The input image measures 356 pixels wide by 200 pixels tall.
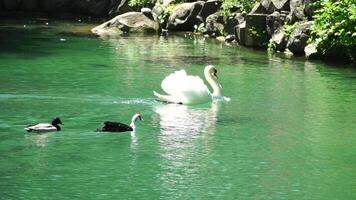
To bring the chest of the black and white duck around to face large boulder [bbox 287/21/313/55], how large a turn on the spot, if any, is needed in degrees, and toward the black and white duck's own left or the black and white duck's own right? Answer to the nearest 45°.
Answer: approximately 45° to the black and white duck's own left

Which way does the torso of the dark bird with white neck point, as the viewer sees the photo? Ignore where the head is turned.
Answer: to the viewer's right

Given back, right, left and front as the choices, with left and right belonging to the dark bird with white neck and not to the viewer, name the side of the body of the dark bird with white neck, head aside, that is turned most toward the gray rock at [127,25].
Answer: left

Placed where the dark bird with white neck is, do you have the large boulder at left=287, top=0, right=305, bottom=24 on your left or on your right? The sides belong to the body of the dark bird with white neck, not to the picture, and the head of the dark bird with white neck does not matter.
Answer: on your left

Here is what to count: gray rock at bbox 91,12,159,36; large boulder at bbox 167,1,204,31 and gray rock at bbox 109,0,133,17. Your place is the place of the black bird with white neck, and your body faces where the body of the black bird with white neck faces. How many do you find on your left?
3

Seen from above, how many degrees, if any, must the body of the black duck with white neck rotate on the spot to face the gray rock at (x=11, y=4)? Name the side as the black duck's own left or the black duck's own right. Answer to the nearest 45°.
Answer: approximately 90° to the black duck's own left

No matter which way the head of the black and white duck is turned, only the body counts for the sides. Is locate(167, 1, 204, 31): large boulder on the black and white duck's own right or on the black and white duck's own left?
on the black and white duck's own left

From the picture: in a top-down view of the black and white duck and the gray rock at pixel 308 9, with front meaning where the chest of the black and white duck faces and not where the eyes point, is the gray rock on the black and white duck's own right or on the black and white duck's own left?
on the black and white duck's own left

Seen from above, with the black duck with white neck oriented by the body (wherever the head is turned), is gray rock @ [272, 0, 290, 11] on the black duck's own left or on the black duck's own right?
on the black duck's own left

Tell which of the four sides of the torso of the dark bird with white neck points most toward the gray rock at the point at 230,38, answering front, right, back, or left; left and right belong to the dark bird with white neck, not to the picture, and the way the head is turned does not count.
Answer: left
